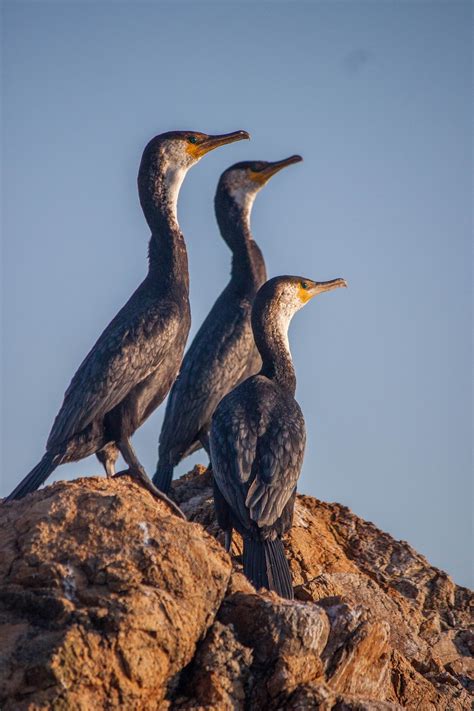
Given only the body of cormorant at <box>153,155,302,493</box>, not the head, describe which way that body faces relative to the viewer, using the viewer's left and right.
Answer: facing to the right of the viewer

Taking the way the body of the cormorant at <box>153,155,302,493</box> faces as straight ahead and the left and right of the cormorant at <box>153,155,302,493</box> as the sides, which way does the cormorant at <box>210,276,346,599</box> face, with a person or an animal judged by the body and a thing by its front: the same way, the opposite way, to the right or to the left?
to the left

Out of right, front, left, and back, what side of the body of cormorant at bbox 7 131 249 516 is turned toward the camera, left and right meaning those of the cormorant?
right

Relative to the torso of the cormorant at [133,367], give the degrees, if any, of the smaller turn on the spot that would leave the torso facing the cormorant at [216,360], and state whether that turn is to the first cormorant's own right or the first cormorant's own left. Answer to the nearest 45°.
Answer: approximately 90° to the first cormorant's own left

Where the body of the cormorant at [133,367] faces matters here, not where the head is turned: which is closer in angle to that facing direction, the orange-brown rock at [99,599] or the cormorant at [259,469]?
the cormorant

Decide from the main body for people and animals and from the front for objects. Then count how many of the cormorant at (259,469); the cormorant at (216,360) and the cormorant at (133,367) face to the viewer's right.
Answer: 2

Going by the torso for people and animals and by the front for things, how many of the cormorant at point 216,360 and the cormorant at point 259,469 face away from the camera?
1

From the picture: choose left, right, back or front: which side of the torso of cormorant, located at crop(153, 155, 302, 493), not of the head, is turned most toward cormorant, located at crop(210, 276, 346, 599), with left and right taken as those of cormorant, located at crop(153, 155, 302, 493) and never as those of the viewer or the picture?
right

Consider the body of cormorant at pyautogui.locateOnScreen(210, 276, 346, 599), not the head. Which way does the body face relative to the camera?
away from the camera
